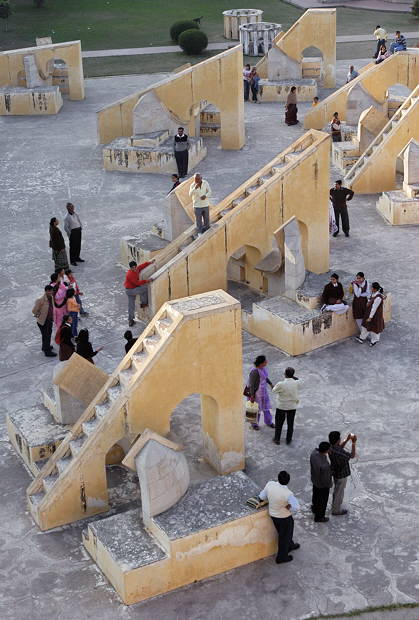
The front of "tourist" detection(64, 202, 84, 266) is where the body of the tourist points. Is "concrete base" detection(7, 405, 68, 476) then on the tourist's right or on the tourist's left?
on the tourist's right

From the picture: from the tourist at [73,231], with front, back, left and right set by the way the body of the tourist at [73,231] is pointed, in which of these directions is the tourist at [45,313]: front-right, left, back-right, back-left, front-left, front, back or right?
front-right

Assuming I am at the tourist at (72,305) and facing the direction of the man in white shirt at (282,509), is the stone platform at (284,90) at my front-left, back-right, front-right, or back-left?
back-left

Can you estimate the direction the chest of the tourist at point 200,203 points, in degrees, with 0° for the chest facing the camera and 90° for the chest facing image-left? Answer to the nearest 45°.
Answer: approximately 0°

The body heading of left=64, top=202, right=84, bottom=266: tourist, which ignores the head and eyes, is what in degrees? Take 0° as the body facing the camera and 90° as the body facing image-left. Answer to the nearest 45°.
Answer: approximately 315°
